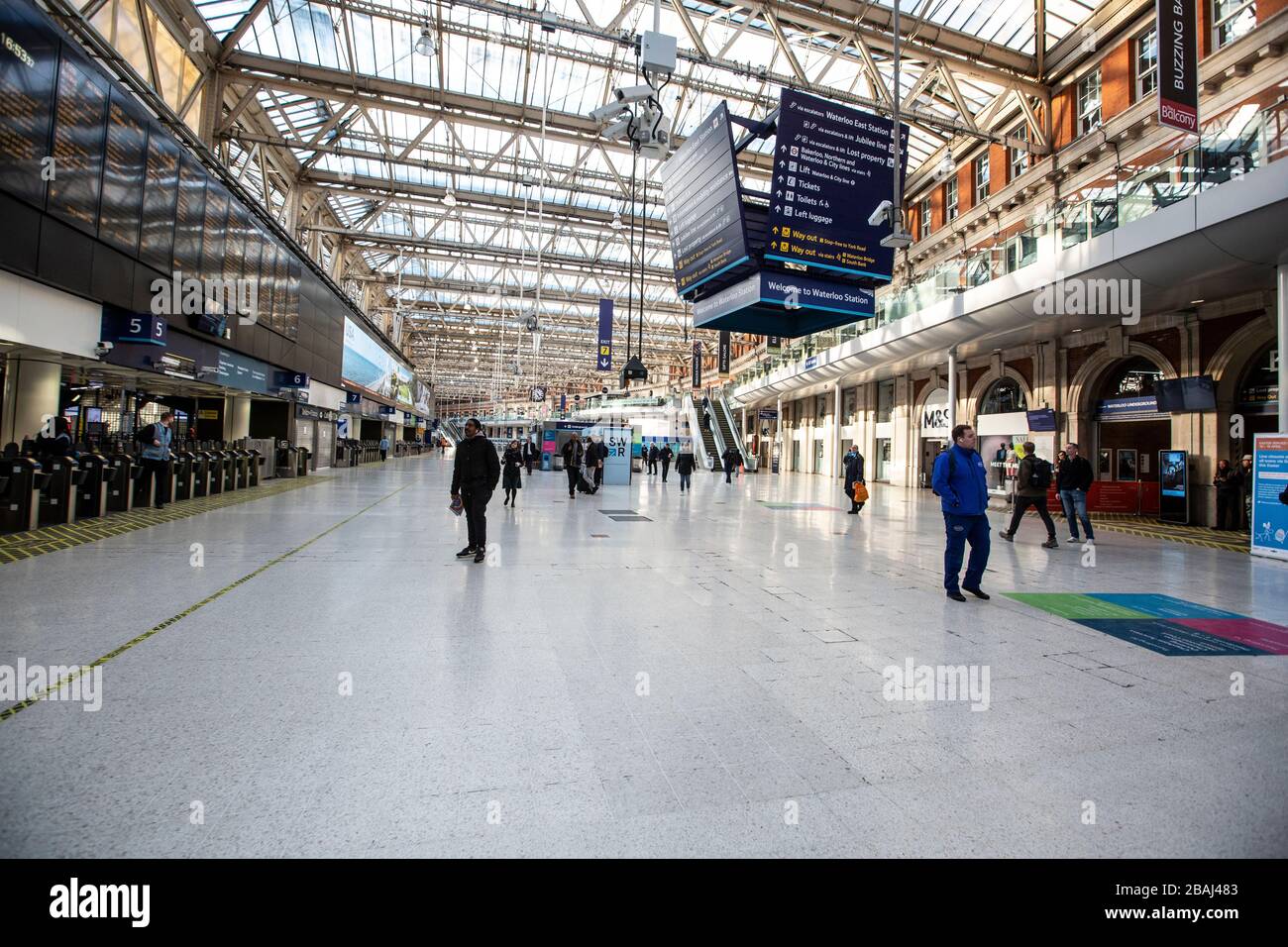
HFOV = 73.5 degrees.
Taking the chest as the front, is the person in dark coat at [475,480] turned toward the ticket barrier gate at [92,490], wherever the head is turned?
no

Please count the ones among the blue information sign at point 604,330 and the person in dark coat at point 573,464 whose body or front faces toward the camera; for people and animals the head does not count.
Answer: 2

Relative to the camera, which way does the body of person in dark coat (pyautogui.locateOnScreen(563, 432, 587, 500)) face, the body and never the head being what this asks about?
toward the camera

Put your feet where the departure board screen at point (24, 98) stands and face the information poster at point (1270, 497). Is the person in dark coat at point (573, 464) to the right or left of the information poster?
left

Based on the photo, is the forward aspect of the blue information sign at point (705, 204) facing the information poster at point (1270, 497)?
no

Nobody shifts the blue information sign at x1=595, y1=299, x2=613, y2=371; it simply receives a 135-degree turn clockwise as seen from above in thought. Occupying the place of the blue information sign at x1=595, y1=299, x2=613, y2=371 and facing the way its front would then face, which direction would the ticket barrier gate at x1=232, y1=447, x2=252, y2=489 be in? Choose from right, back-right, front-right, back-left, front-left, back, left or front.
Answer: left

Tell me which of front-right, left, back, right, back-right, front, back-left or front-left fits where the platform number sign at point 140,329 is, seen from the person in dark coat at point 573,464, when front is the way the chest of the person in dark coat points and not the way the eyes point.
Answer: front-right

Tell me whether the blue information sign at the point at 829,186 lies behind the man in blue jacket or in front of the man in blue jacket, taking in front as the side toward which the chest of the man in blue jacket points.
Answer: behind

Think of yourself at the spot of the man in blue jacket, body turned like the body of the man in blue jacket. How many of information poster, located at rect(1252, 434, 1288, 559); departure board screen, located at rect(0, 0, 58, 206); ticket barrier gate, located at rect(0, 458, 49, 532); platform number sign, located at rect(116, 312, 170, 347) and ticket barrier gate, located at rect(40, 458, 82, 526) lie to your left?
1

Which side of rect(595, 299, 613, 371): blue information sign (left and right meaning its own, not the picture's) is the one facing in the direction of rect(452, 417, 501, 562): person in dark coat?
front

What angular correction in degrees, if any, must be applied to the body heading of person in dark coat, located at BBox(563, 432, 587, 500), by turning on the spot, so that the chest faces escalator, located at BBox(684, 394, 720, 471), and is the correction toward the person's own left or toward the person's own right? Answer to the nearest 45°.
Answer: approximately 180°

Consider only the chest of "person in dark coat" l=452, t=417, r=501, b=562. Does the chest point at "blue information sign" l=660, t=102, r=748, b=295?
no

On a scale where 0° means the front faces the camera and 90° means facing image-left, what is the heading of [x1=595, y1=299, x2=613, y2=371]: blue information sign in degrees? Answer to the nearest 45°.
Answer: approximately 0°

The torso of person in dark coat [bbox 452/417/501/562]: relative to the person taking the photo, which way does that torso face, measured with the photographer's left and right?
facing the viewer and to the left of the viewer
